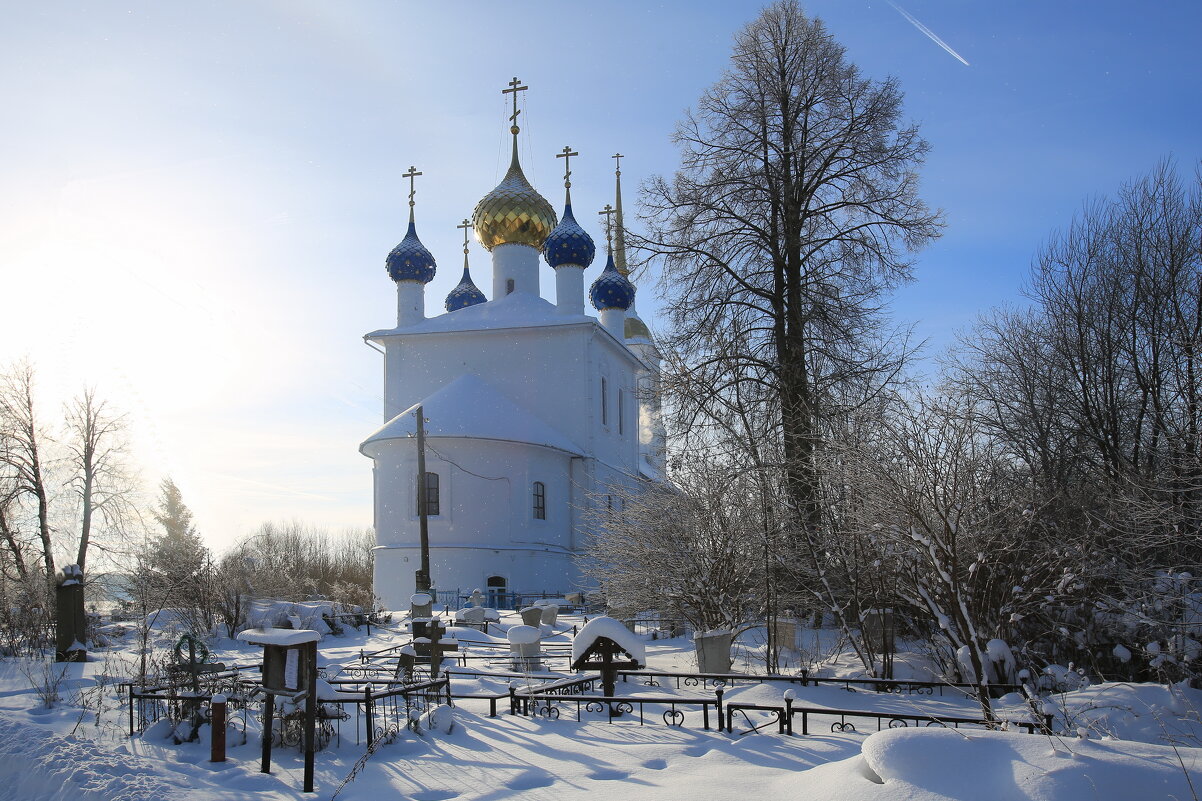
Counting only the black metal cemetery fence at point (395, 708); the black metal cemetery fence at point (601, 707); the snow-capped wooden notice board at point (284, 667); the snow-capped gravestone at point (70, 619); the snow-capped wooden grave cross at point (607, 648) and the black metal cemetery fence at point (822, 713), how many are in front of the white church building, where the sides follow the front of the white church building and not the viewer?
0

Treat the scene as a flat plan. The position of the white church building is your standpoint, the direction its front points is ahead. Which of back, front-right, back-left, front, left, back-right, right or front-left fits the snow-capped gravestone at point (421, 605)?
back

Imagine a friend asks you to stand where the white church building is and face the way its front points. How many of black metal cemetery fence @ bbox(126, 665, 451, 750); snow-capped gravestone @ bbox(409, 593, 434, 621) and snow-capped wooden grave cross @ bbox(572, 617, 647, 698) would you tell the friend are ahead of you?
0

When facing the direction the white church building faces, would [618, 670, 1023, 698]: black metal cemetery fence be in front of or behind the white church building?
behind

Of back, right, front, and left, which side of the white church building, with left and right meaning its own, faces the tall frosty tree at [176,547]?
left

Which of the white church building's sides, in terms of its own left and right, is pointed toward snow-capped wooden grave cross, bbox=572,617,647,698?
back

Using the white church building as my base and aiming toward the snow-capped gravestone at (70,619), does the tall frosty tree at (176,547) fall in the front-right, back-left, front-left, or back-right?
front-right

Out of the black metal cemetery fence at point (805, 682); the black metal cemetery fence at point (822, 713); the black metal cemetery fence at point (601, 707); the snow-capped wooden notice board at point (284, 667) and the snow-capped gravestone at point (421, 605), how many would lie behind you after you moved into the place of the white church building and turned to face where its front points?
5

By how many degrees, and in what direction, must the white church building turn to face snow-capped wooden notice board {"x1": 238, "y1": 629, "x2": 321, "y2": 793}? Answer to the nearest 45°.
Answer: approximately 180°

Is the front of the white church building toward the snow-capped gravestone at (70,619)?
no

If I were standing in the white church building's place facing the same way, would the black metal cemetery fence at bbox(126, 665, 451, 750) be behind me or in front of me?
behind

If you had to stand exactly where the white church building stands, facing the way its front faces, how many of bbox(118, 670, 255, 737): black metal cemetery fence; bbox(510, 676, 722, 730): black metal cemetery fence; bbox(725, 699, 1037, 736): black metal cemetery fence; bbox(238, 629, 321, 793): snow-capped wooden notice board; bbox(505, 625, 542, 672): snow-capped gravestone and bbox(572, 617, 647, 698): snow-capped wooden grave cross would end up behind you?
6

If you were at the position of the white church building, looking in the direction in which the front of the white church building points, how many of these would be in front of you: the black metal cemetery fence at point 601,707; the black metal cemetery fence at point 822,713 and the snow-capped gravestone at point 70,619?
0

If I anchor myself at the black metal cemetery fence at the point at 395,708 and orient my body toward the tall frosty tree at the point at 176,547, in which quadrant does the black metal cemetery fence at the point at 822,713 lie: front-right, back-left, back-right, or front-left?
back-right

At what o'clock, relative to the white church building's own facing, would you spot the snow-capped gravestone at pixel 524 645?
The snow-capped gravestone is roughly at 6 o'clock from the white church building.

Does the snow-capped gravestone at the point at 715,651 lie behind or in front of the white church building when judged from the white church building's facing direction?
behind

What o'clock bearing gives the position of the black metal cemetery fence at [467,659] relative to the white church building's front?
The black metal cemetery fence is roughly at 6 o'clock from the white church building.

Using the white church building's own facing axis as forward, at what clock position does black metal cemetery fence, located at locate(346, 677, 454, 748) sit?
The black metal cemetery fence is roughly at 6 o'clock from the white church building.

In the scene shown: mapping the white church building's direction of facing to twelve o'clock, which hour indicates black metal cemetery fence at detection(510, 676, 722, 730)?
The black metal cemetery fence is roughly at 6 o'clock from the white church building.

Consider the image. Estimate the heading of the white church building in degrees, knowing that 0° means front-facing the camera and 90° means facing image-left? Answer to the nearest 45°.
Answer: approximately 180°
